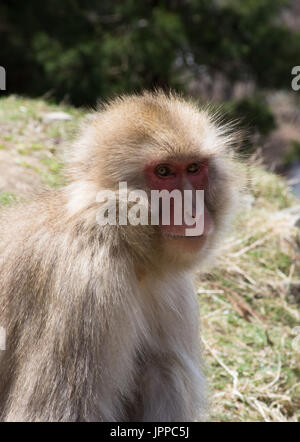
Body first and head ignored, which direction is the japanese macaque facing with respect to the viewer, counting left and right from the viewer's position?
facing the viewer and to the right of the viewer
